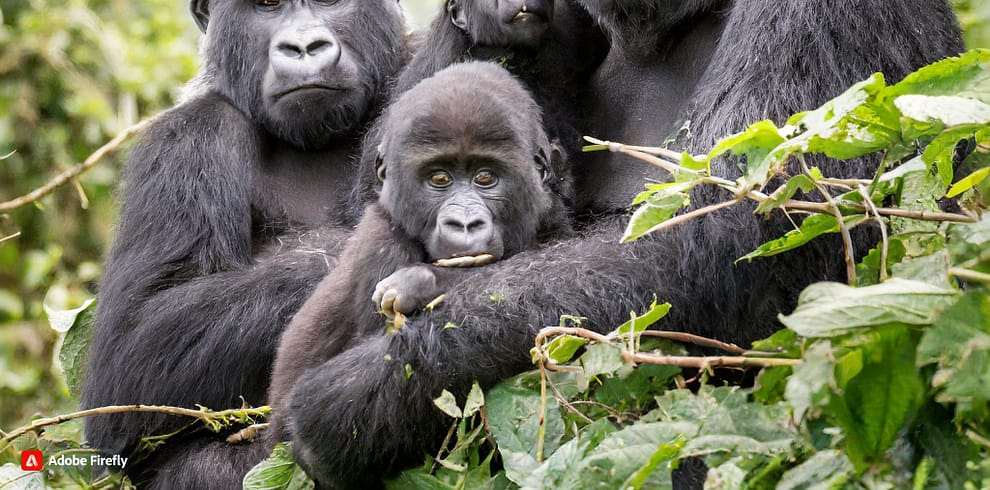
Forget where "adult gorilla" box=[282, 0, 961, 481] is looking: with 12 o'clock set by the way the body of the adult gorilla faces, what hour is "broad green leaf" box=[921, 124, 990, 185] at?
The broad green leaf is roughly at 9 o'clock from the adult gorilla.

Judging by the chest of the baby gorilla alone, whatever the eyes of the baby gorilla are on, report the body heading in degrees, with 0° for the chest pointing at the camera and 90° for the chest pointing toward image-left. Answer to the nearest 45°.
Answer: approximately 0°

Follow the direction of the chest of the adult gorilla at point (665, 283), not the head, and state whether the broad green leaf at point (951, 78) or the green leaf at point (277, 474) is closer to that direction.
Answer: the green leaf

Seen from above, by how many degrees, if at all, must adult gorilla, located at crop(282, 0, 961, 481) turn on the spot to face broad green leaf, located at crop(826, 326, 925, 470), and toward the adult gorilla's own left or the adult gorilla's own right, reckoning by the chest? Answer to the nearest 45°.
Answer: approximately 45° to the adult gorilla's own left

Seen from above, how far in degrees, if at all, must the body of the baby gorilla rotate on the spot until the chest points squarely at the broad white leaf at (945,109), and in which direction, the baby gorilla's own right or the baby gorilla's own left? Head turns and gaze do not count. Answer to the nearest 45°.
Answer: approximately 45° to the baby gorilla's own left

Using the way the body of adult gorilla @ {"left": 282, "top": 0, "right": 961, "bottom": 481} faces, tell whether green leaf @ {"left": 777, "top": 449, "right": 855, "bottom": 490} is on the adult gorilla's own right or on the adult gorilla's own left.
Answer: on the adult gorilla's own left

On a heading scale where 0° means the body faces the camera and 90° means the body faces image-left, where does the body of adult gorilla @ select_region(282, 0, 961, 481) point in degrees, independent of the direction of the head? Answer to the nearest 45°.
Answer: approximately 45°

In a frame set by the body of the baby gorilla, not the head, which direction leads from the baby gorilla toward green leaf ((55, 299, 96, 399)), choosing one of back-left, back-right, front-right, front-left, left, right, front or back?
back-right

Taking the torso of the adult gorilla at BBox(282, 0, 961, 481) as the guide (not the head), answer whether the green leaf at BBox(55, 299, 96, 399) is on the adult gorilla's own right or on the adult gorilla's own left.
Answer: on the adult gorilla's own right

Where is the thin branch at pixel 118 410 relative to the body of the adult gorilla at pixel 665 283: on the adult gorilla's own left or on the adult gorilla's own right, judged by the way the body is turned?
on the adult gorilla's own right
